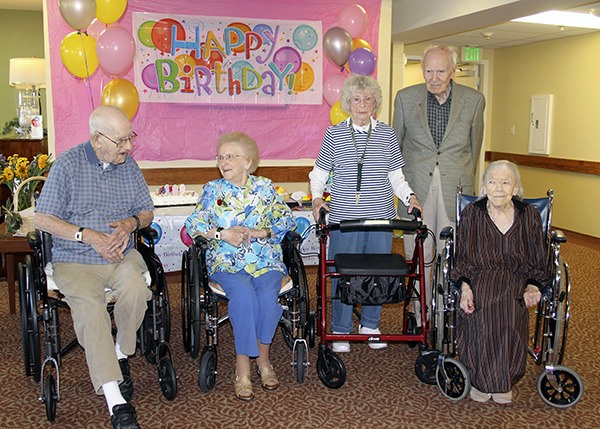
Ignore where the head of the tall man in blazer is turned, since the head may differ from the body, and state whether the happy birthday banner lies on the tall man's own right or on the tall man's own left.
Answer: on the tall man's own right

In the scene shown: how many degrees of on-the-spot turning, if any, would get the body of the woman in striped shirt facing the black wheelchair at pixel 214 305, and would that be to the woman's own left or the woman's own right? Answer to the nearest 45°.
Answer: approximately 45° to the woman's own right

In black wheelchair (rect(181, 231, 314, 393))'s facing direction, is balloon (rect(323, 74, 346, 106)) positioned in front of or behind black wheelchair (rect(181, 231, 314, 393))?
behind
